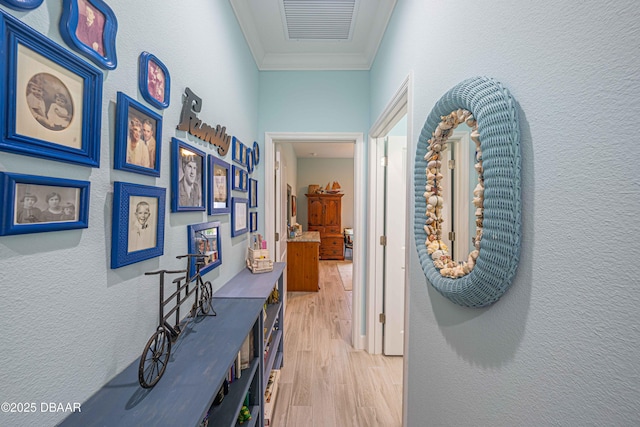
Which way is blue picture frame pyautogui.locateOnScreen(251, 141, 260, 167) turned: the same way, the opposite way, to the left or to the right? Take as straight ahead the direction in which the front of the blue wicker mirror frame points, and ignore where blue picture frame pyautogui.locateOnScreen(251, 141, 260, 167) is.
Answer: the opposite way

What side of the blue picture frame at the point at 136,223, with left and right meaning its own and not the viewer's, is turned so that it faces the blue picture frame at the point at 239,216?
left

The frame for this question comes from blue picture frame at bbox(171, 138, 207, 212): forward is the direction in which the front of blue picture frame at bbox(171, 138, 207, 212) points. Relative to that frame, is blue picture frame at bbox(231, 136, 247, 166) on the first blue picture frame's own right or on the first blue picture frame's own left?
on the first blue picture frame's own left

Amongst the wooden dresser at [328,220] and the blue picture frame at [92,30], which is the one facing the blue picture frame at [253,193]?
the wooden dresser

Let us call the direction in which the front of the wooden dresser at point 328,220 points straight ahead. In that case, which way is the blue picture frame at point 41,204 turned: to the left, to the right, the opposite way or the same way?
to the left

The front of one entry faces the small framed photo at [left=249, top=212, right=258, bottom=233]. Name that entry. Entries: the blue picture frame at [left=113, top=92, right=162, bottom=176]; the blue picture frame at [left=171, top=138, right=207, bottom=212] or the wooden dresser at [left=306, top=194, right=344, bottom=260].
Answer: the wooden dresser

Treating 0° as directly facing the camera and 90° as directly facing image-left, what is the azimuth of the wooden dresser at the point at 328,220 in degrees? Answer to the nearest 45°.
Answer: approximately 0°

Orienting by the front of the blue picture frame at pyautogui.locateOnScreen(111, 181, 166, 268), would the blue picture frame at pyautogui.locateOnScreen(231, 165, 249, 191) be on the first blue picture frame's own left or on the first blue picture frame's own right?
on the first blue picture frame's own left

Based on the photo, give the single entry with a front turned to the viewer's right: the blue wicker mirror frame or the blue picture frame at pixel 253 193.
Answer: the blue picture frame

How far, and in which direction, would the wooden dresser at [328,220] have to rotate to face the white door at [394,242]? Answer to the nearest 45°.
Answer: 0° — it already faces it
